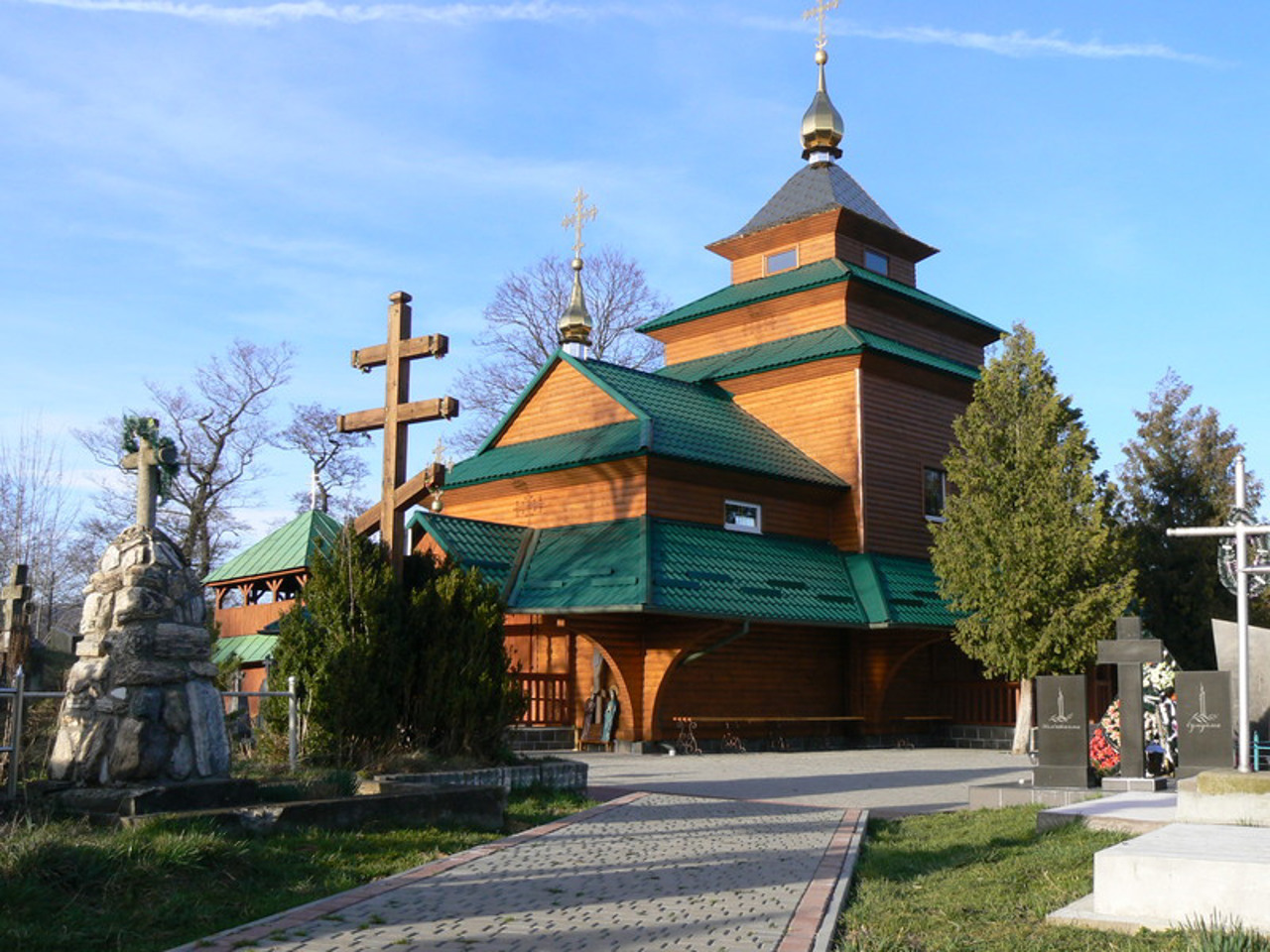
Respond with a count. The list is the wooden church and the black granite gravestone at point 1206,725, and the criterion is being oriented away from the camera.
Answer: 0

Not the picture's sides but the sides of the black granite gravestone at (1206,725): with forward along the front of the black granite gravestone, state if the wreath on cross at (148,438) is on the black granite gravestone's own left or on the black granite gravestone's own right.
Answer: on the black granite gravestone's own right

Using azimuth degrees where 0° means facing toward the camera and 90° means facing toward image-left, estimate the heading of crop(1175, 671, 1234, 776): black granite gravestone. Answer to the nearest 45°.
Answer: approximately 0°

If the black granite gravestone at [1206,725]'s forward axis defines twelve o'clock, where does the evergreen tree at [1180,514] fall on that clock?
The evergreen tree is roughly at 6 o'clock from the black granite gravestone.

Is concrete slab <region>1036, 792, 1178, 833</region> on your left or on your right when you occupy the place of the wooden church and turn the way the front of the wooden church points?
on your left

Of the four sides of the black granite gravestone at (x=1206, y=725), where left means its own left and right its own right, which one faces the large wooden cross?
right
